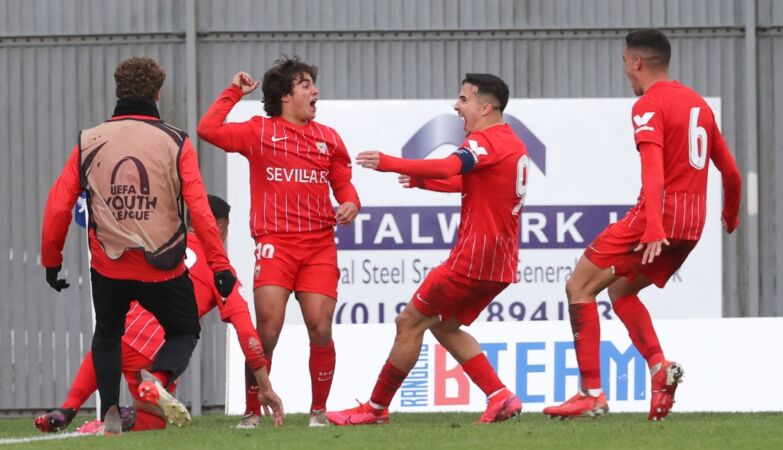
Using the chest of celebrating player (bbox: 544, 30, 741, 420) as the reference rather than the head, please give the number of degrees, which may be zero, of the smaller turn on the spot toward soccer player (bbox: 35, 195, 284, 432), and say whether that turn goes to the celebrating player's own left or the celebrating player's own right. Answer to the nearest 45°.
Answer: approximately 45° to the celebrating player's own left

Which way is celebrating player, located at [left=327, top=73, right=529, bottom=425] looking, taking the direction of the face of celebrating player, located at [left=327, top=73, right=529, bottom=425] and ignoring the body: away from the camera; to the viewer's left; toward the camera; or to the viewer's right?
to the viewer's left

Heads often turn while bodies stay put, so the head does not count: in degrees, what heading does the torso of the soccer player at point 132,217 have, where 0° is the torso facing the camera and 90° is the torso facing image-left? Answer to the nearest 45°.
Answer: approximately 180°

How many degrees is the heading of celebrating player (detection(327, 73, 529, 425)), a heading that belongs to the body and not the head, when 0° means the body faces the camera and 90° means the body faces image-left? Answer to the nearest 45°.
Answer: approximately 90°

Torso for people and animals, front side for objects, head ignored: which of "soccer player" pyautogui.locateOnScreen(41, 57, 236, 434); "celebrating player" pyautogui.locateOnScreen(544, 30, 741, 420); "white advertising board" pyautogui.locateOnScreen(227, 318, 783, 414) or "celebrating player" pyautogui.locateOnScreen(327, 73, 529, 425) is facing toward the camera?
the white advertising board

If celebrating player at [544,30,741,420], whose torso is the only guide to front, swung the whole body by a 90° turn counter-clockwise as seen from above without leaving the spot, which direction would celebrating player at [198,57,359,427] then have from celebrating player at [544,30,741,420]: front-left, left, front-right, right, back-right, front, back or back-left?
front-right
